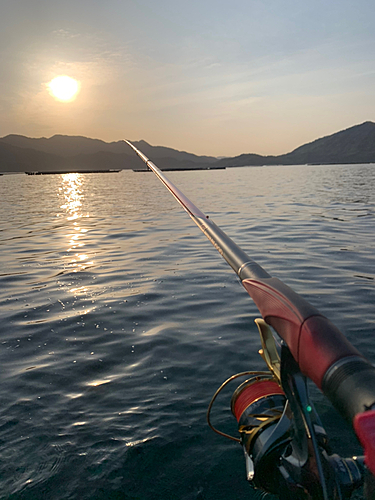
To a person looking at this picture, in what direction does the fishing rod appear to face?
facing away from the viewer and to the left of the viewer
